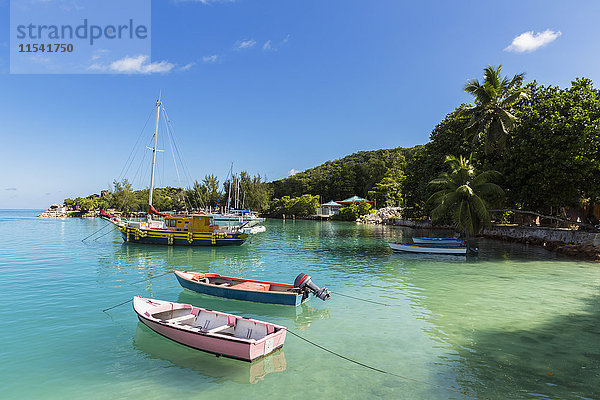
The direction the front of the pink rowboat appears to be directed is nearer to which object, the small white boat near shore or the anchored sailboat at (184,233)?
the anchored sailboat

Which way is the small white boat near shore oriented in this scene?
to the viewer's left

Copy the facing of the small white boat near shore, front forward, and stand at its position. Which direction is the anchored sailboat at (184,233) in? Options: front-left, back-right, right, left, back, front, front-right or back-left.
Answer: front

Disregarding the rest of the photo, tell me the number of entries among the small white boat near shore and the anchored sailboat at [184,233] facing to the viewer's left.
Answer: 2

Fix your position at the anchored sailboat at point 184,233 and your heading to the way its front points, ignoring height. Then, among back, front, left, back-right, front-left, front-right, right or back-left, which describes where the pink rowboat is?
left

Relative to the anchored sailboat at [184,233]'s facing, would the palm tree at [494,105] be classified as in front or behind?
behind

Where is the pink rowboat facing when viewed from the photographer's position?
facing away from the viewer and to the left of the viewer

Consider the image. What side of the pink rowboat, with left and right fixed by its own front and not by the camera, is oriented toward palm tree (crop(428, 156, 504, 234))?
right

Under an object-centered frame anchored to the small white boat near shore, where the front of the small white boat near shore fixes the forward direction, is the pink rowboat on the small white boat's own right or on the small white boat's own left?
on the small white boat's own left

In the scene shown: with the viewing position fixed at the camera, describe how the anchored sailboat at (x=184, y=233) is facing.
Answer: facing to the left of the viewer
